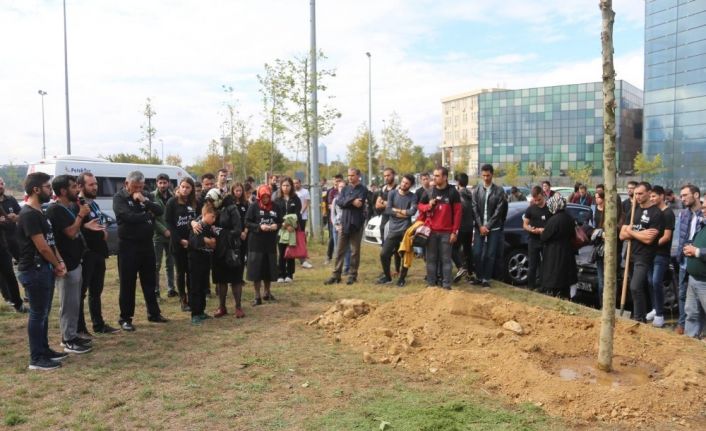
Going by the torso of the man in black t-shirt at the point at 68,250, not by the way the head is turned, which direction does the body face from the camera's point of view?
to the viewer's right

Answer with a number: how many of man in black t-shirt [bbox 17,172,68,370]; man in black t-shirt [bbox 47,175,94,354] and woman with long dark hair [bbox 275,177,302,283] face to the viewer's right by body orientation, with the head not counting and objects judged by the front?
2

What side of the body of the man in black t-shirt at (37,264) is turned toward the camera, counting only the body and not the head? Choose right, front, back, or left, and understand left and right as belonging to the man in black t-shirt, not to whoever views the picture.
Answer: right

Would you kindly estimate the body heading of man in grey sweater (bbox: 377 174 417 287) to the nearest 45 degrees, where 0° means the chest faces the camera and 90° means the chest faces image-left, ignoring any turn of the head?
approximately 45°

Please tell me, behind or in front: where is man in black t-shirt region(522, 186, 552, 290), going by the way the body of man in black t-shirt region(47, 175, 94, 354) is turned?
in front

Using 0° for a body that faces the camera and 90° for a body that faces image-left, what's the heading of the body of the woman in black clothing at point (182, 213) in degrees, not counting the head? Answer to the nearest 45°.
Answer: approximately 315°

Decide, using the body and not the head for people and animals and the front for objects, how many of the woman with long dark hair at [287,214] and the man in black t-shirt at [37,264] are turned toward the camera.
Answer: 1

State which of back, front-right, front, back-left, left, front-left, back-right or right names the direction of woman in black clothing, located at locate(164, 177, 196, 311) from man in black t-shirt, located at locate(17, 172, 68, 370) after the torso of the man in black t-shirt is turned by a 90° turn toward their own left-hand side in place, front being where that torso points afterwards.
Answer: front-right

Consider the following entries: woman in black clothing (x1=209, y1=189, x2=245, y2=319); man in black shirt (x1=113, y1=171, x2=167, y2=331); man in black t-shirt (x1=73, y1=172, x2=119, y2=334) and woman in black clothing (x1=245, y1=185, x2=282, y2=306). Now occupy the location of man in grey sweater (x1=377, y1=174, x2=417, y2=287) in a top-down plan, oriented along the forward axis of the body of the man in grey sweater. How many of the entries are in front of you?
4

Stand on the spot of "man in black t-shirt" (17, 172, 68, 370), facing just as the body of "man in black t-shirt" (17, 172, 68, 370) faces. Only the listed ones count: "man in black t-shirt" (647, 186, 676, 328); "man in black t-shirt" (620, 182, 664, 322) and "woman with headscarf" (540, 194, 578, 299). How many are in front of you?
3
